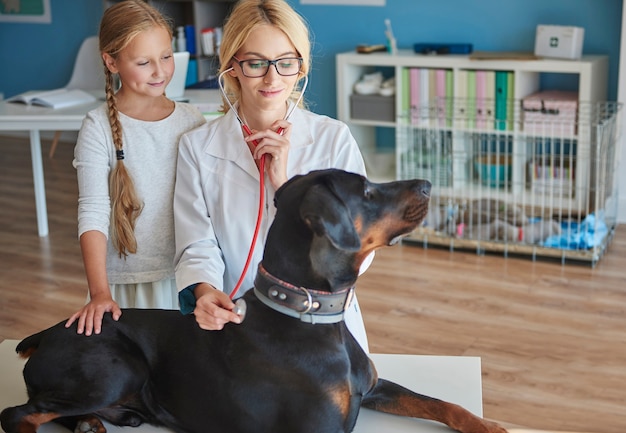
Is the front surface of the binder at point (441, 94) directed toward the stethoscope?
yes

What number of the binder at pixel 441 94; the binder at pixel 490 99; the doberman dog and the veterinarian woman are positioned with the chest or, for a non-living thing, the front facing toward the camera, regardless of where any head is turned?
3

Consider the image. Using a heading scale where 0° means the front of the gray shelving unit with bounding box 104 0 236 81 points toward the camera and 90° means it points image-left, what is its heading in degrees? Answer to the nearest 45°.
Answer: approximately 0°

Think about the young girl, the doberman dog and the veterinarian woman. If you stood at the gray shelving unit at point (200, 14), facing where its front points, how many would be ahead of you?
3

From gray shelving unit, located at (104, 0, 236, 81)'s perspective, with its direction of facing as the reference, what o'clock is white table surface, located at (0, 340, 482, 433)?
The white table surface is roughly at 12 o'clock from the gray shelving unit.

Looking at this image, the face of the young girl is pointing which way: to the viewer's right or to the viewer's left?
to the viewer's right

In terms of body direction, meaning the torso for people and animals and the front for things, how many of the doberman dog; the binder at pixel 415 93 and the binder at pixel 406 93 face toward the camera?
2

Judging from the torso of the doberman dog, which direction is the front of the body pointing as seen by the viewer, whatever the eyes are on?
to the viewer's right

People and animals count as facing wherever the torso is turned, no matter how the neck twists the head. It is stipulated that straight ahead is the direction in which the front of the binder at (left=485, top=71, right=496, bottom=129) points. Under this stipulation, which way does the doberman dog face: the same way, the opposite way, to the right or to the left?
to the left

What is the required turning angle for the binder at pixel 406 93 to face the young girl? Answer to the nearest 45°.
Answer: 0° — it already faces them

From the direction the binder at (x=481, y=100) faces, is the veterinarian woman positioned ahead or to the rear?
ahead
